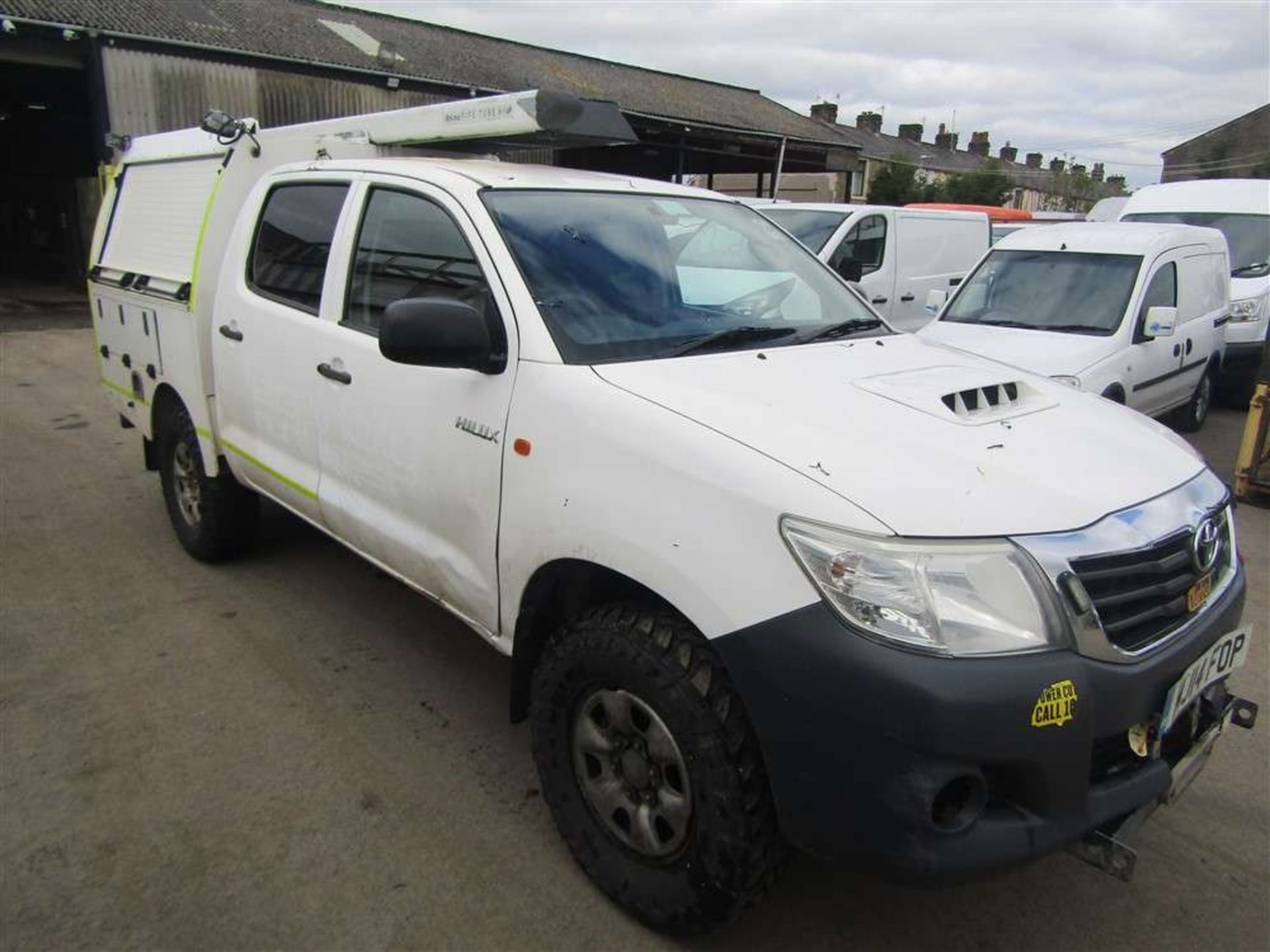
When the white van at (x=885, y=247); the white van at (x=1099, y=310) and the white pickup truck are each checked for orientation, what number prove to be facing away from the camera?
0

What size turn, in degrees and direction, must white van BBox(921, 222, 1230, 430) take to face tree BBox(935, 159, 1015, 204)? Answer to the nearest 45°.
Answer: approximately 135° to its right

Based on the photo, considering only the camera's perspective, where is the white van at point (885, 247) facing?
facing the viewer and to the left of the viewer

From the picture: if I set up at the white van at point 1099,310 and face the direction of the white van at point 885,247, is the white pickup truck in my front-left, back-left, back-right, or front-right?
back-left

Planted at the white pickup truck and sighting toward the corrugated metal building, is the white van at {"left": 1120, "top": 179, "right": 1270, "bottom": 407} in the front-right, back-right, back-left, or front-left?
front-right

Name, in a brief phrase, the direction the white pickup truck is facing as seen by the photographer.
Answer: facing the viewer and to the right of the viewer

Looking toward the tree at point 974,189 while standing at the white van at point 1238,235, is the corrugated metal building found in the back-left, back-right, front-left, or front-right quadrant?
front-left

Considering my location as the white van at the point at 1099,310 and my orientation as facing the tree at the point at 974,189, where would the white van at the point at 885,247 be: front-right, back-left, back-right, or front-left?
front-left

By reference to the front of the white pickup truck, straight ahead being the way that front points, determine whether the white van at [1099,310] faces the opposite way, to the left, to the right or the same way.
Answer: to the right

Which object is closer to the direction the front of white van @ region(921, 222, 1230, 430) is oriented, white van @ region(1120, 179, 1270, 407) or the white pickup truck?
the white pickup truck

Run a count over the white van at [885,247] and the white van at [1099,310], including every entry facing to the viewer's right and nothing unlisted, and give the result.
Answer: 0

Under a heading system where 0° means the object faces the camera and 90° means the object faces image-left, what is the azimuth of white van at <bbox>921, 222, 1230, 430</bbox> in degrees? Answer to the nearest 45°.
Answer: approximately 45°

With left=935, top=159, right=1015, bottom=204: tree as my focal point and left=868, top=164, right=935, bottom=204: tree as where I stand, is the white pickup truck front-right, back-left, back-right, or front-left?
back-right

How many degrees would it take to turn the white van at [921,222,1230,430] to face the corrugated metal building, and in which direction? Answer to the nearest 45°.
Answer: approximately 90° to its right

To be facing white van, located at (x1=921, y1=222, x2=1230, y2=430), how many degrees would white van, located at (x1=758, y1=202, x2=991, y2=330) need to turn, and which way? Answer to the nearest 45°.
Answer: approximately 90° to its left

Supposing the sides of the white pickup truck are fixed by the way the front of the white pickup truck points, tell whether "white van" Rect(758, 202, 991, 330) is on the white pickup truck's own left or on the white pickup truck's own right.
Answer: on the white pickup truck's own left

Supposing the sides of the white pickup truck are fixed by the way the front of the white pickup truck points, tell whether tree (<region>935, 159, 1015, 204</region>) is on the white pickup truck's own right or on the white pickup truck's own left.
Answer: on the white pickup truck's own left

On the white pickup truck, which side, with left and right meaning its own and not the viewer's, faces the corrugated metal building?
back

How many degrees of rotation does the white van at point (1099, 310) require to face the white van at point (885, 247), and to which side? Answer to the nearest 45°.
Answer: approximately 90° to its right
